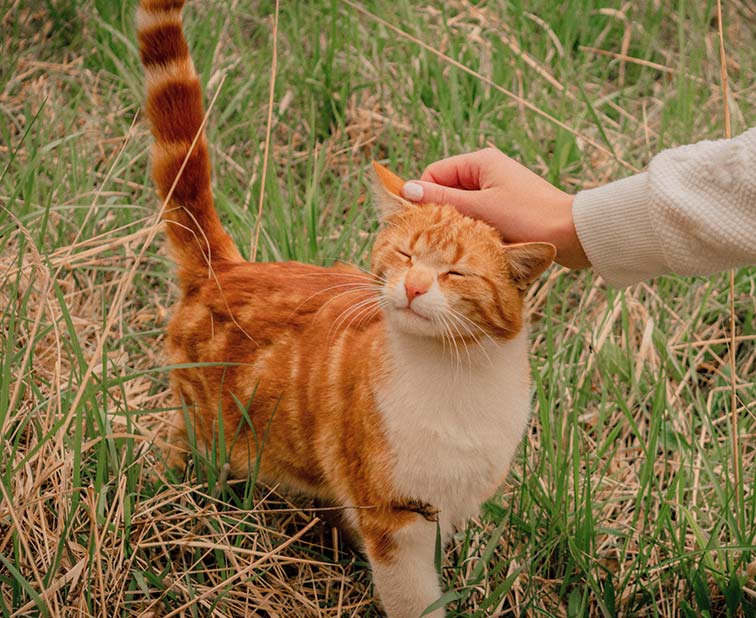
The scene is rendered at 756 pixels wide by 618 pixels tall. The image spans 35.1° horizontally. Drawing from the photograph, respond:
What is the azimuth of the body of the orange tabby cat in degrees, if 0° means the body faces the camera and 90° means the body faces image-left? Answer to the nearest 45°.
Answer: approximately 315°
